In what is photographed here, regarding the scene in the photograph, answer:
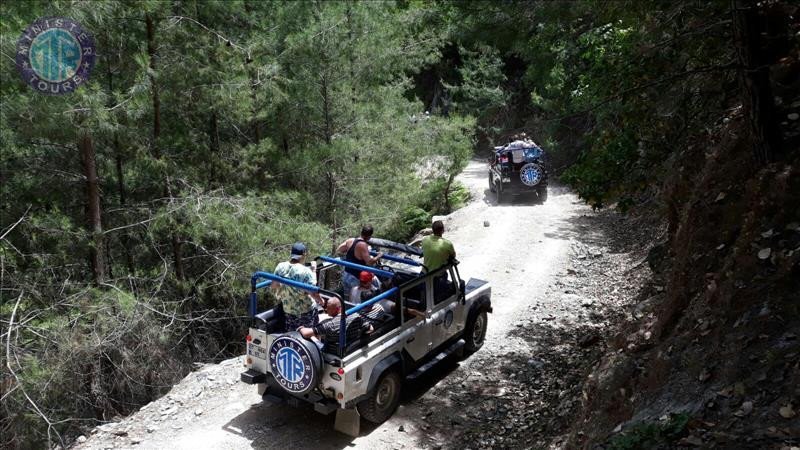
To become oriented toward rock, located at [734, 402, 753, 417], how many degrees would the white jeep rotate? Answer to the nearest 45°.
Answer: approximately 90° to its right

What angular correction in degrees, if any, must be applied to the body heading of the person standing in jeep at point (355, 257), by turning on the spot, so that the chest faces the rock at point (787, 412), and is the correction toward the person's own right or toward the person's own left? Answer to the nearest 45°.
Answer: approximately 90° to the person's own right

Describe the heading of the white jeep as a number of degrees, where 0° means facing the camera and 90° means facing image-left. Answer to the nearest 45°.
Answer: approximately 225°

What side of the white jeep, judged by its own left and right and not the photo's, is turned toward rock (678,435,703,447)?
right

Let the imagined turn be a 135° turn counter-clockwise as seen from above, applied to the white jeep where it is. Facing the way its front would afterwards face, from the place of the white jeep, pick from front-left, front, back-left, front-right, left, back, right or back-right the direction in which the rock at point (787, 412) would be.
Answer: back-left

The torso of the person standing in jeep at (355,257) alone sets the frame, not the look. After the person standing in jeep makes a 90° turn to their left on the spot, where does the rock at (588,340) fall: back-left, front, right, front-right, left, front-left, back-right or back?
back-right

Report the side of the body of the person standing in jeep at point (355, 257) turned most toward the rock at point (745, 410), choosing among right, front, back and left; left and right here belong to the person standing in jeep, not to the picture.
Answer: right

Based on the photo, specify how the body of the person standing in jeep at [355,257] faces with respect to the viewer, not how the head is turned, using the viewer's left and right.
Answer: facing away from the viewer and to the right of the viewer

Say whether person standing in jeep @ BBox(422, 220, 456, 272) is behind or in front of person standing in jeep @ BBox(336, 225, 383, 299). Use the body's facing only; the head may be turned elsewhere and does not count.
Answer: in front
